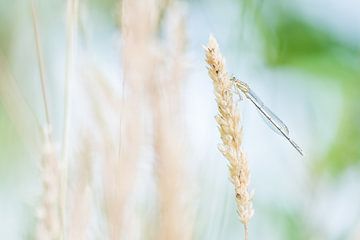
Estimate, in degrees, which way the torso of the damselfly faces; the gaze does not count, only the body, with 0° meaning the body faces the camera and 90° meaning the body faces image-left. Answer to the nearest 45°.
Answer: approximately 90°
